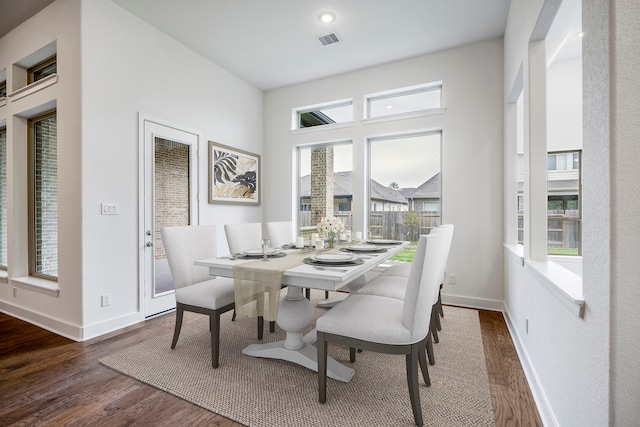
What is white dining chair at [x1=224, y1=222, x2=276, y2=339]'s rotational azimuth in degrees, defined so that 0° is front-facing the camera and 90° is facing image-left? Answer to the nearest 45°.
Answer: approximately 315°

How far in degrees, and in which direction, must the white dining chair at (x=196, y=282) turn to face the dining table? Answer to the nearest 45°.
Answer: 0° — it already faces it

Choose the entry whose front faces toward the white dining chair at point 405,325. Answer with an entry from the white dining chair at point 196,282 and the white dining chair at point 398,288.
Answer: the white dining chair at point 196,282

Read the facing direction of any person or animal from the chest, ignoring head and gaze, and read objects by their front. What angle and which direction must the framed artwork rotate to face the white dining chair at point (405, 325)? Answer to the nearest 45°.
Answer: approximately 45° to its right

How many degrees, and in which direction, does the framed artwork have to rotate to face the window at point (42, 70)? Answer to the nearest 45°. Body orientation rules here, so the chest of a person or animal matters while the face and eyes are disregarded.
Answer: approximately 135° to its right

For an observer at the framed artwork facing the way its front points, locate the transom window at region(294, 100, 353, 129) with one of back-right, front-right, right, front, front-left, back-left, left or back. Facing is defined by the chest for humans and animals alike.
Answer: front-left

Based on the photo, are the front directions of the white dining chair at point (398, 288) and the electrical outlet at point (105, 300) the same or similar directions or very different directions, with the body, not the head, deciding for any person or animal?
very different directions

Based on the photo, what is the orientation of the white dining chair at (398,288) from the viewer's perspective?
to the viewer's left

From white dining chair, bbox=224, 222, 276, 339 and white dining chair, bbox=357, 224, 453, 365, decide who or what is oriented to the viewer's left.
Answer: white dining chair, bbox=357, 224, 453, 365

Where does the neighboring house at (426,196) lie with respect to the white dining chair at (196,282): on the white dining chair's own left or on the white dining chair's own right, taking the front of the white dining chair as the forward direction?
on the white dining chair's own left

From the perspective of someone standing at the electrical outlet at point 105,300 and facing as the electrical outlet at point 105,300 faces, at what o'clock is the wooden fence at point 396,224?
The wooden fence is roughly at 11 o'clock from the electrical outlet.
